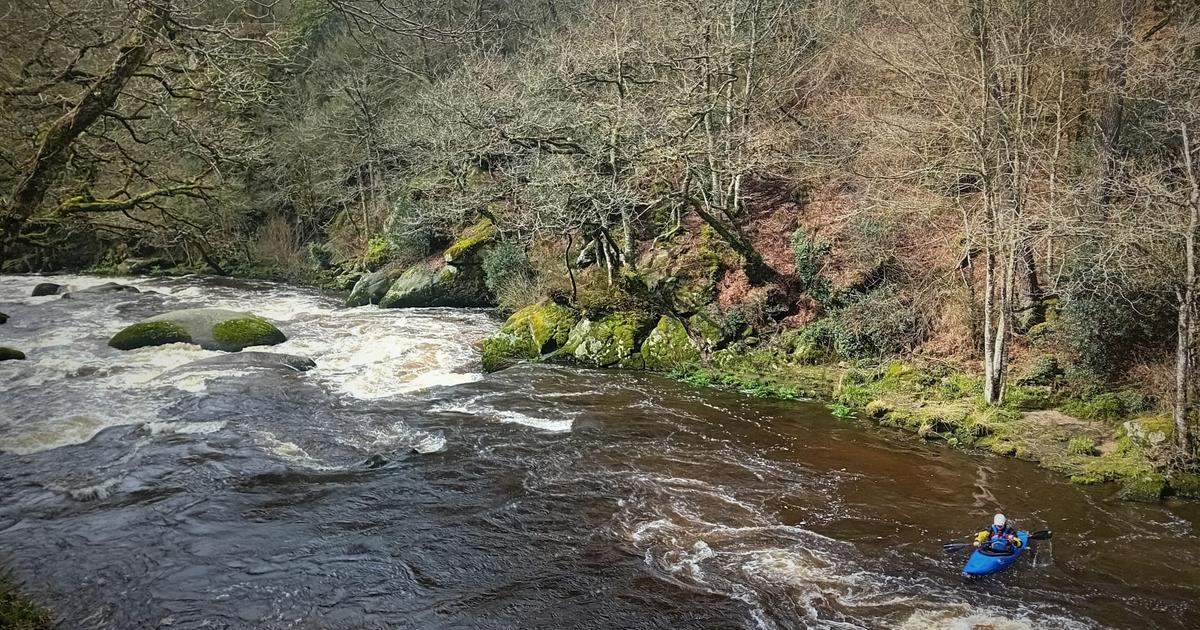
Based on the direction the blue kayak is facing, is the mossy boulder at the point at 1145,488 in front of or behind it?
behind

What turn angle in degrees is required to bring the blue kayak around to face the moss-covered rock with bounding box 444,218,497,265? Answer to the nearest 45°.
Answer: approximately 90° to its right

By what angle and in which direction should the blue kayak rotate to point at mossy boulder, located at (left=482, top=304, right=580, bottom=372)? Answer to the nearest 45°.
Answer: approximately 90° to its right

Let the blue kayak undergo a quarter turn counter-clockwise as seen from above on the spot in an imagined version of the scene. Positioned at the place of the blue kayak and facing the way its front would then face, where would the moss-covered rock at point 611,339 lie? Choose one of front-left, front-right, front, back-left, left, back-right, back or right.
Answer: back

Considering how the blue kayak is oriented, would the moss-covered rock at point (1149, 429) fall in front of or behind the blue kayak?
behind

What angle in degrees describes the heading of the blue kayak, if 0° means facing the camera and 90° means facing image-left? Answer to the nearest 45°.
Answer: approximately 45°

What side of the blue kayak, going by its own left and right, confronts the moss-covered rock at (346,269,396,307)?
right

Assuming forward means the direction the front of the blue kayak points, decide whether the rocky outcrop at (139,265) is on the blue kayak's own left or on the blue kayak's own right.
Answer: on the blue kayak's own right

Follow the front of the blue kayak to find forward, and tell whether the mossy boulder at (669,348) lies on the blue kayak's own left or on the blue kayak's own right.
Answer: on the blue kayak's own right

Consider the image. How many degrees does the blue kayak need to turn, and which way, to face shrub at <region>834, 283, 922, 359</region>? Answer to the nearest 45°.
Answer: approximately 135° to its right

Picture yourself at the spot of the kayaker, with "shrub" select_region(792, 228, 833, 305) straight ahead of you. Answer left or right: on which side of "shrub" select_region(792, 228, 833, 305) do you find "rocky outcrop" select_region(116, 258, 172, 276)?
left
